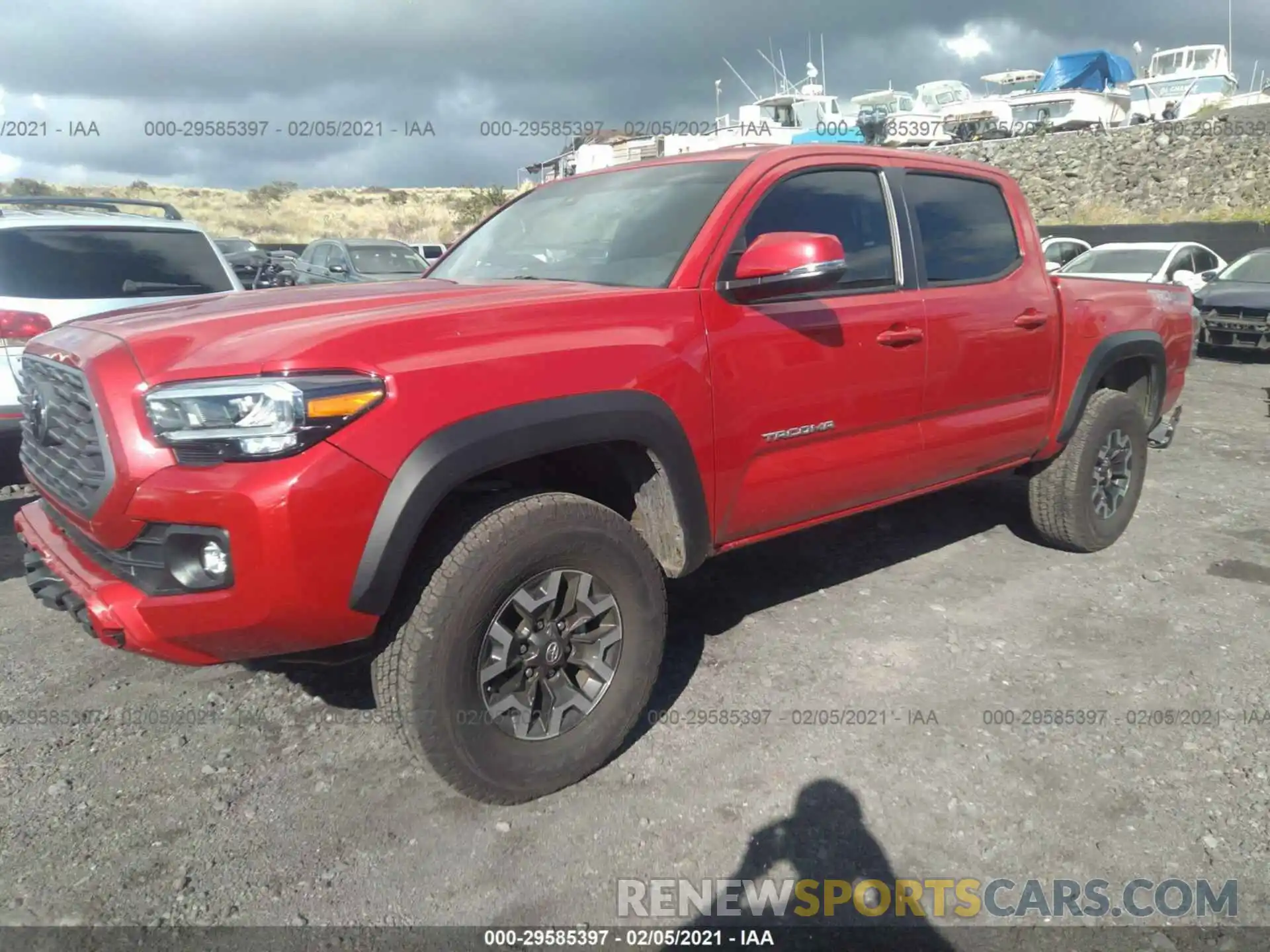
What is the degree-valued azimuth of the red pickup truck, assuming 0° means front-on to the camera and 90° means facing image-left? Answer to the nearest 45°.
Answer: approximately 45°

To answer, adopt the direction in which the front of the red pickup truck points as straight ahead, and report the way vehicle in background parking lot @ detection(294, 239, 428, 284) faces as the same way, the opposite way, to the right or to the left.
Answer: to the left

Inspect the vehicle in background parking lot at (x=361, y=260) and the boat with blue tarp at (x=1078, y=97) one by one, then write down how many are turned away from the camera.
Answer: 0

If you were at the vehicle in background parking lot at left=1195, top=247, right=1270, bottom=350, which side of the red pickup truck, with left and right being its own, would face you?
back
